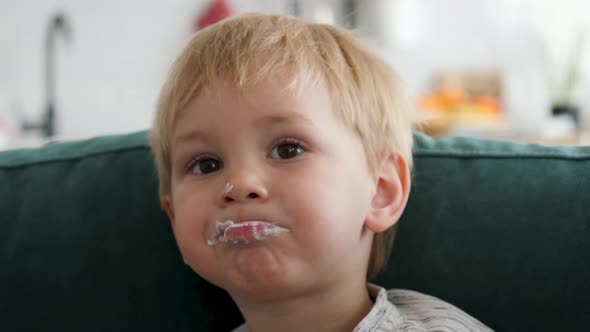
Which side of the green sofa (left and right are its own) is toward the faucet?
back

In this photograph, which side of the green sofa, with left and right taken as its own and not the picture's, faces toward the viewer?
front

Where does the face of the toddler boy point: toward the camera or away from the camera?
toward the camera
